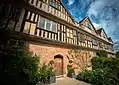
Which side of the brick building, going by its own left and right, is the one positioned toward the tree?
right

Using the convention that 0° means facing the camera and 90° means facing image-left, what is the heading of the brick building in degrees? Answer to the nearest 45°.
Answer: approximately 315°
